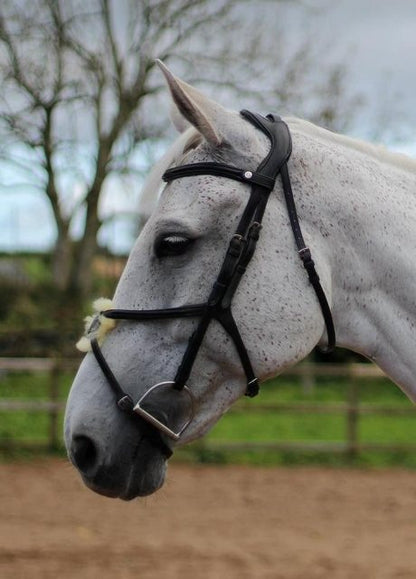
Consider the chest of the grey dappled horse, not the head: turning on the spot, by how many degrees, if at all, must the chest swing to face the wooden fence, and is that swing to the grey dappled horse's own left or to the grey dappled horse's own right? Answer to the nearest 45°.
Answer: approximately 90° to the grey dappled horse's own right

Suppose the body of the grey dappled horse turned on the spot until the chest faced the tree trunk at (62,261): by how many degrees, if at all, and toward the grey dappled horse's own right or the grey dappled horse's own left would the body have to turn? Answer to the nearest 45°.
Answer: approximately 90° to the grey dappled horse's own right

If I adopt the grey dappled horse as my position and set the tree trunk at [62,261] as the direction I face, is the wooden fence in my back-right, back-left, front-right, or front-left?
front-right

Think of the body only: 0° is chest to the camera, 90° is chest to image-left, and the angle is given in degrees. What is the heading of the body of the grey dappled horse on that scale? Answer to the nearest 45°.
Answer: approximately 90°

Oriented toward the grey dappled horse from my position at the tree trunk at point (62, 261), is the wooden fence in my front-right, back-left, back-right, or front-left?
front-left

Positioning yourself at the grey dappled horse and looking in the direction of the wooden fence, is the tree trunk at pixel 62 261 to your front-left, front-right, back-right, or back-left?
front-left
